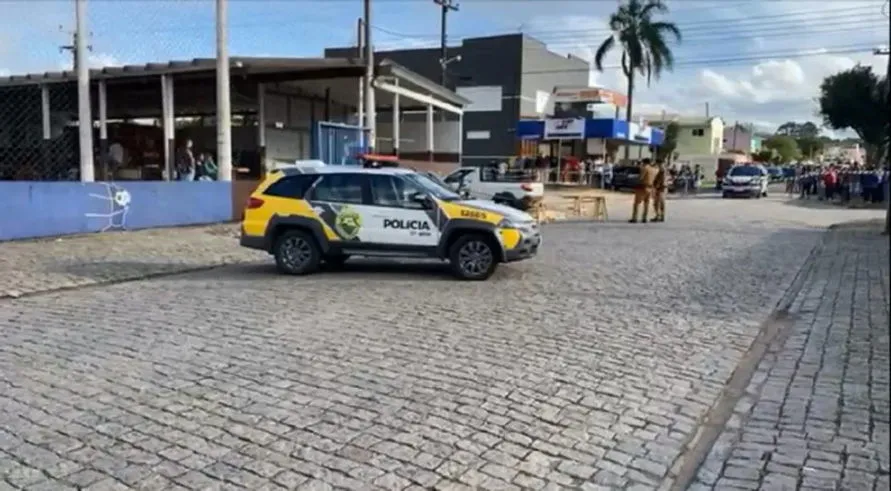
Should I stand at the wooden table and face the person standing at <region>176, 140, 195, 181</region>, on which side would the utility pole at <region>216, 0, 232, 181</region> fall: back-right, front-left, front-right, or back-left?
front-left

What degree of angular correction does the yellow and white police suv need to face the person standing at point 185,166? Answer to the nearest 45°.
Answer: approximately 135° to its left

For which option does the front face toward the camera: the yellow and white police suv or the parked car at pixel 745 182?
the parked car

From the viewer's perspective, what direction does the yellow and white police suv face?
to the viewer's right

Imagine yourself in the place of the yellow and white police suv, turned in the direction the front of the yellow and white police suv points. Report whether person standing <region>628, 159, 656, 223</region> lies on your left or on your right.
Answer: on your left

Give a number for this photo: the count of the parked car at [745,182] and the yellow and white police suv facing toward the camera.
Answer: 1

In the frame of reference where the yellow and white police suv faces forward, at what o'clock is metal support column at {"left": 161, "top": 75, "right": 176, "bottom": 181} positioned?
The metal support column is roughly at 8 o'clock from the yellow and white police suv.

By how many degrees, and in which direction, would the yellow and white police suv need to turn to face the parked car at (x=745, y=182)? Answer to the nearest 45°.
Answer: approximately 45° to its left

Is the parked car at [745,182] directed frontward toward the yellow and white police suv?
yes

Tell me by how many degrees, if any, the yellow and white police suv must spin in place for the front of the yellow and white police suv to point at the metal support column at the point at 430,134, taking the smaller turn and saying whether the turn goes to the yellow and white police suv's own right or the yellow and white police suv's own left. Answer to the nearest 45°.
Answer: approximately 90° to the yellow and white police suv's own left

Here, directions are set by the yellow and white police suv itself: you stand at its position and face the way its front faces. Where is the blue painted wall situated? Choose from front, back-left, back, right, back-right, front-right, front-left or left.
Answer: back-left

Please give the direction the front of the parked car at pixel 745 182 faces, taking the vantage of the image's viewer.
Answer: facing the viewer

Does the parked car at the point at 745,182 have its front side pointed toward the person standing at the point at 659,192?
yes

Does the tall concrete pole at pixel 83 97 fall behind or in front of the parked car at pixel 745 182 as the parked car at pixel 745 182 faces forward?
in front
